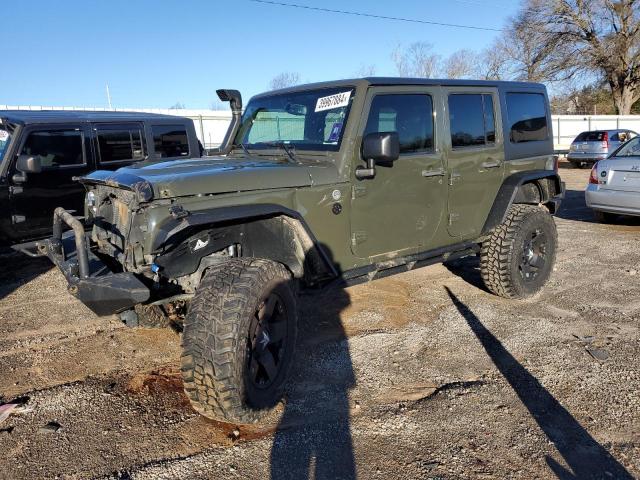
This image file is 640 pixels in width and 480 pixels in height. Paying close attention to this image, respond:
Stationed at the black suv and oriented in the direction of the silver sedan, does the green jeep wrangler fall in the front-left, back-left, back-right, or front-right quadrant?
front-right

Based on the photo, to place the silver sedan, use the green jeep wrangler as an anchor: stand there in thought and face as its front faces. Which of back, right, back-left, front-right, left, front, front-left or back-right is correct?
back

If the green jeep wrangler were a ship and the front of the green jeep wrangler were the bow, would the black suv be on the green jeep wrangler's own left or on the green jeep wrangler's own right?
on the green jeep wrangler's own right

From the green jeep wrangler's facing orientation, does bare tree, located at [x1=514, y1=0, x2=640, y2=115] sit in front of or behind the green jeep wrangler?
behind
